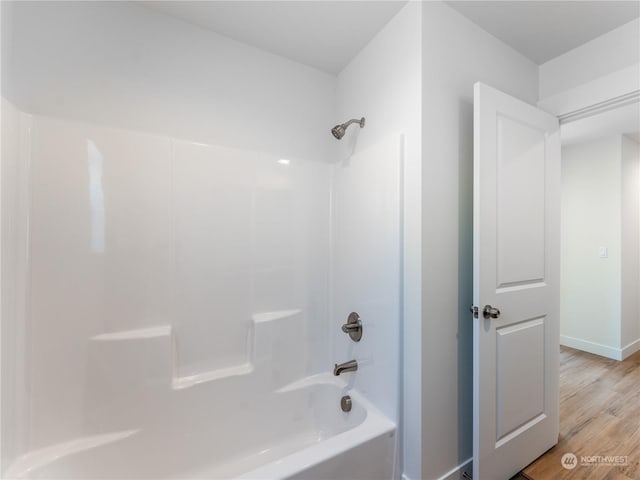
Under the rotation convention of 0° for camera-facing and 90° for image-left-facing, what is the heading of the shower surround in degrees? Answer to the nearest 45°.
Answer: approximately 315°

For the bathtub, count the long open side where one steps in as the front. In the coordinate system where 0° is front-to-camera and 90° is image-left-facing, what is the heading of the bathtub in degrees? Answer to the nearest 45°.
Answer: approximately 315°
